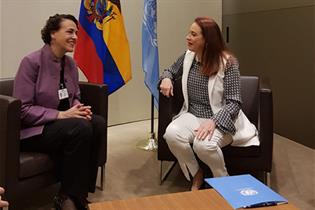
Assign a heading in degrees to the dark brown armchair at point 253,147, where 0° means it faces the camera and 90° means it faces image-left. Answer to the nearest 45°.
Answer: approximately 0°

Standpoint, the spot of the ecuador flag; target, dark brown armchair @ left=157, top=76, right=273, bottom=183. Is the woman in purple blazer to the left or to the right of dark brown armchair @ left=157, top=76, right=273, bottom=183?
right

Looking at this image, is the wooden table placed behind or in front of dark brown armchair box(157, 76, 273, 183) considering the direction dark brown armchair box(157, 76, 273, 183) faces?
in front

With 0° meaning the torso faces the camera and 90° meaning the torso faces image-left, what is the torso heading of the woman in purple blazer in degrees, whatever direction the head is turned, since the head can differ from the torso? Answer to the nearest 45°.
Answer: approximately 315°

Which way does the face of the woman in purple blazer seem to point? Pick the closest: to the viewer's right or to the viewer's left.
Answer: to the viewer's right

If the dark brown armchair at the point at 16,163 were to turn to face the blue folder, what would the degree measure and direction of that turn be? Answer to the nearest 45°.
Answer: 0° — it already faces it

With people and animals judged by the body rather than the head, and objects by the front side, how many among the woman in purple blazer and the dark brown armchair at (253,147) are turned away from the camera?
0

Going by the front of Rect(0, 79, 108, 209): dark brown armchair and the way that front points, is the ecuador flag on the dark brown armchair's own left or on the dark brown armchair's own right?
on the dark brown armchair's own left

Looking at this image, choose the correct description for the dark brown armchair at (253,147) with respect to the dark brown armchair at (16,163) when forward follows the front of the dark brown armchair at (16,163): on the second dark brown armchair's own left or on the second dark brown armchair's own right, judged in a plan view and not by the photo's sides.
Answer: on the second dark brown armchair's own left

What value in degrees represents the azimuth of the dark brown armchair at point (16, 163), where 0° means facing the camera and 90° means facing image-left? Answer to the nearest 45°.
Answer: approximately 315°

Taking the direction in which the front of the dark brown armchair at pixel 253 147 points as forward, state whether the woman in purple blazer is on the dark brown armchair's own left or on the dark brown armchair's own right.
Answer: on the dark brown armchair's own right
